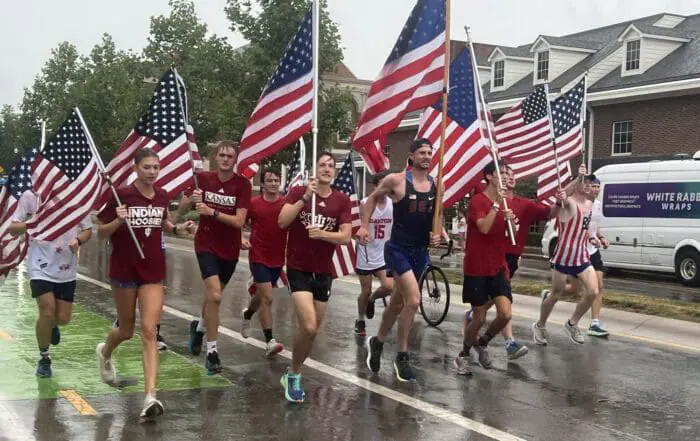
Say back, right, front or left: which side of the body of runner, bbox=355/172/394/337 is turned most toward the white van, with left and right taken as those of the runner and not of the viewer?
left

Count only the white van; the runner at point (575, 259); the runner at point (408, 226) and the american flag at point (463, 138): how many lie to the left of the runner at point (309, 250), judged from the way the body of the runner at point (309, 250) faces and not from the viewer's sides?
4

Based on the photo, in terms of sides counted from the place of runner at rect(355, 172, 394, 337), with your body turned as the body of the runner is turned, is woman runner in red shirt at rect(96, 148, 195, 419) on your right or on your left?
on your right

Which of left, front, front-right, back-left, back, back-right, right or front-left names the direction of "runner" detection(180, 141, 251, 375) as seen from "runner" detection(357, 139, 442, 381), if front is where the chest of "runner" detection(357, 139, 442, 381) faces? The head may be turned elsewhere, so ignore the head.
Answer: back-right

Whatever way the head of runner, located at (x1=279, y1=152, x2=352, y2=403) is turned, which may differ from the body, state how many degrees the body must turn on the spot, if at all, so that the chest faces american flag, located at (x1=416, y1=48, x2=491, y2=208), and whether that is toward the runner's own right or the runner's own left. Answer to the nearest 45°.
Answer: approximately 90° to the runner's own left

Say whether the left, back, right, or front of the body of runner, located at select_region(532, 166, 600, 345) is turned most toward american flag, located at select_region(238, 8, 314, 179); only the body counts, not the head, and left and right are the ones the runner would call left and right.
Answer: right

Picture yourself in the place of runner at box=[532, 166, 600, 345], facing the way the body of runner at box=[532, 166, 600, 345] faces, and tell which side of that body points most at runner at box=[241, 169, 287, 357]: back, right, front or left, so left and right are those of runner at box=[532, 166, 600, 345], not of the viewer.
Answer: right
